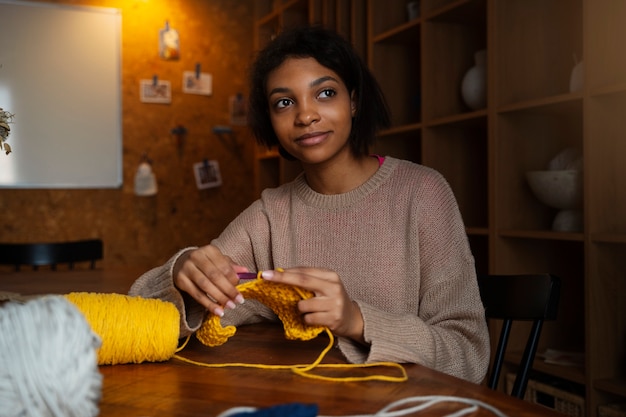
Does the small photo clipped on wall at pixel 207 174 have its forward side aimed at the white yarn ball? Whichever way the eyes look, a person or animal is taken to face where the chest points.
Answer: yes

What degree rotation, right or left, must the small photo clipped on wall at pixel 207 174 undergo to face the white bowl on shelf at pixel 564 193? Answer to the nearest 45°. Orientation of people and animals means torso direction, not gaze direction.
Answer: approximately 45° to its left

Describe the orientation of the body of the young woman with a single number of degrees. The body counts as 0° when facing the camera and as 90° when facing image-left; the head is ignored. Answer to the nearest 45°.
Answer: approximately 45°

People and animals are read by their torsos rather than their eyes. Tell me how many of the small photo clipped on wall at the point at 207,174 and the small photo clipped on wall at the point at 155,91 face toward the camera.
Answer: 2

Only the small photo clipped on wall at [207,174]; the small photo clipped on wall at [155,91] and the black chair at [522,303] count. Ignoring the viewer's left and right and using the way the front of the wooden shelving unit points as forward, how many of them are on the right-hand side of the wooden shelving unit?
2

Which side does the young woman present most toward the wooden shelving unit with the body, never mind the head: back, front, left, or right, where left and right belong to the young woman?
back

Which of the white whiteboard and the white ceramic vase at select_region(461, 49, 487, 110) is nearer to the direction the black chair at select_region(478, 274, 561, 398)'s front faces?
the white whiteboard
